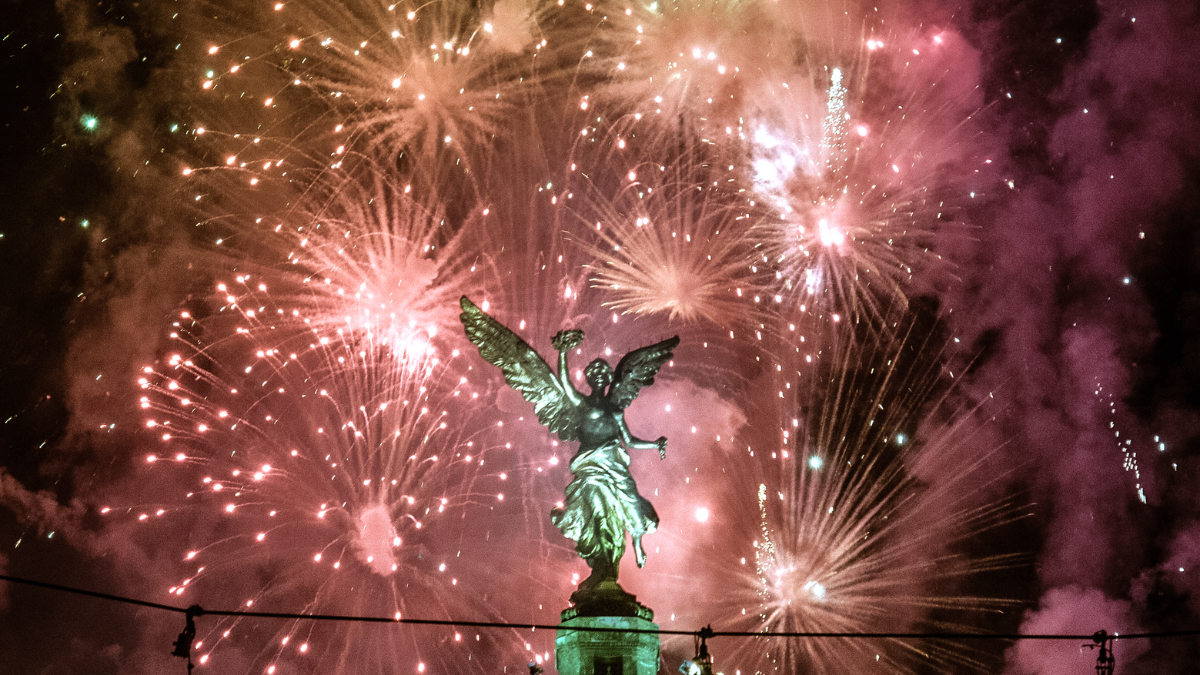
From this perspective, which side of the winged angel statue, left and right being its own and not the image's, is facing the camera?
front
